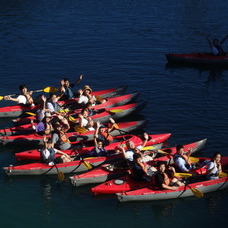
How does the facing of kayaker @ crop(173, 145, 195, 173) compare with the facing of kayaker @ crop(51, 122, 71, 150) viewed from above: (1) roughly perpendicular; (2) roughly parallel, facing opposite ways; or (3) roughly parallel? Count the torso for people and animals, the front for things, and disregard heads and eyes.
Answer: roughly parallel

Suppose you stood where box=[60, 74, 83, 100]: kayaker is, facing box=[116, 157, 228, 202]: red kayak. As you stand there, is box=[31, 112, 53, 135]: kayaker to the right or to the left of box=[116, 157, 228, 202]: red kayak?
right

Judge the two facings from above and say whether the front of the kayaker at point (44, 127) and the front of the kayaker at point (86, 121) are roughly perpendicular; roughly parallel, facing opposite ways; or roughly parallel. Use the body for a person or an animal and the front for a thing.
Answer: roughly parallel
